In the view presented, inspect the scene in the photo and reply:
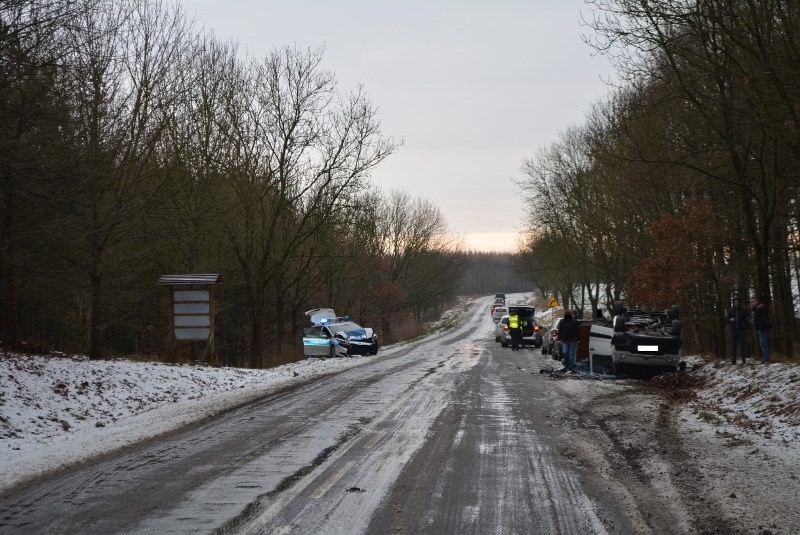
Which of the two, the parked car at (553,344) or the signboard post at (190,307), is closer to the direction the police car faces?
the parked car

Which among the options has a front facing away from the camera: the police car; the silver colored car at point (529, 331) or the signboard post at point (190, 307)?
the silver colored car

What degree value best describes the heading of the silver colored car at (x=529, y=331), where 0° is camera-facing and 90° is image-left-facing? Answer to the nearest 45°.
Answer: approximately 180°

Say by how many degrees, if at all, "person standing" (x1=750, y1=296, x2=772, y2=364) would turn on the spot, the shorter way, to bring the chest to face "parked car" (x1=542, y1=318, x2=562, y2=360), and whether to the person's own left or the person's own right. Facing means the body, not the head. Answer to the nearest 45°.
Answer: approximately 45° to the person's own right

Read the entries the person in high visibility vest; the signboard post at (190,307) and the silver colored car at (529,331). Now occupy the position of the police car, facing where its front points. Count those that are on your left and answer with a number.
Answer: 2

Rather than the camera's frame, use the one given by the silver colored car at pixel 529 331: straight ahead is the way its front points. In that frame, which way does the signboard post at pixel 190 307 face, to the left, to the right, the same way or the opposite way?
the opposite way

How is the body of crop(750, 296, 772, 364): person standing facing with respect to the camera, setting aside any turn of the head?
to the viewer's left
